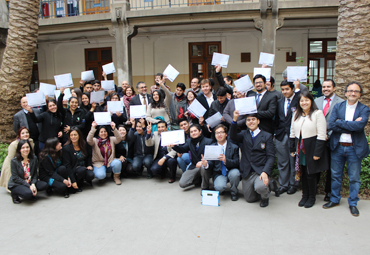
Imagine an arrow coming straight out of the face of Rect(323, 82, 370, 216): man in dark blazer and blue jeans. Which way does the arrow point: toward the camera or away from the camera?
toward the camera

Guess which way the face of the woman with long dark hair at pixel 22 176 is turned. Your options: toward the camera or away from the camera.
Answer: toward the camera

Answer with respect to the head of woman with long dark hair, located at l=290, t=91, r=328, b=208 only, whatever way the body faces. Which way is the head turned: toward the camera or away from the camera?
toward the camera

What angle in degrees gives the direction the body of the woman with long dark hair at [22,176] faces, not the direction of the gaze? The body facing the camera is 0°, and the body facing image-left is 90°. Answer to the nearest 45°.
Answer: approximately 315°

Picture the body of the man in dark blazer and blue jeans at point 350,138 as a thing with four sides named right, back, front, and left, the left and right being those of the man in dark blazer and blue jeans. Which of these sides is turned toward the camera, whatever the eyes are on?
front

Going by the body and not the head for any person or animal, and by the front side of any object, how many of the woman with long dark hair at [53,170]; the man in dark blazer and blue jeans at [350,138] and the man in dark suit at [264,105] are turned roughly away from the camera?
0

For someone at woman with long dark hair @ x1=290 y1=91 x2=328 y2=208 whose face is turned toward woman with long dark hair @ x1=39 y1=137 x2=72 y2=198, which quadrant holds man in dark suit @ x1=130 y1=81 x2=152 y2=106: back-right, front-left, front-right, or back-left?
front-right

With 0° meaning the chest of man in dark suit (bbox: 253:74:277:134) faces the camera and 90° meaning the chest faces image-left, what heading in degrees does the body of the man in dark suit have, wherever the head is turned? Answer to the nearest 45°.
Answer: approximately 45°

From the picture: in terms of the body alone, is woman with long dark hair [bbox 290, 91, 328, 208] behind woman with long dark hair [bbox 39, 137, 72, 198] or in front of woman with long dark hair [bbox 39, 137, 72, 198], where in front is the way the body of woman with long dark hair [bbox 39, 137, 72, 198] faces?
in front

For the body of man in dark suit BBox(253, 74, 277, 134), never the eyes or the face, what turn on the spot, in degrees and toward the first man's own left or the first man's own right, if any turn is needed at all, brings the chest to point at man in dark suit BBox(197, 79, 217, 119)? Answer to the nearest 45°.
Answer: approximately 90° to the first man's own right
